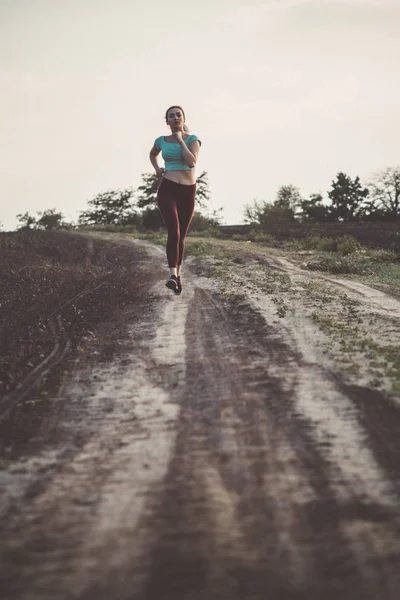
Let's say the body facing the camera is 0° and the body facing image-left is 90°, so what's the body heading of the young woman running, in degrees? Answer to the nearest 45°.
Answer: approximately 0°

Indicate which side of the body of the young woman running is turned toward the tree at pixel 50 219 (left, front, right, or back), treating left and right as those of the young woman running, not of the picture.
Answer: back
